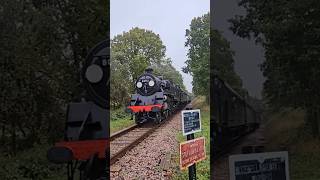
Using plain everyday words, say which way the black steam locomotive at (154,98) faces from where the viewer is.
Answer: facing the viewer and to the left of the viewer
